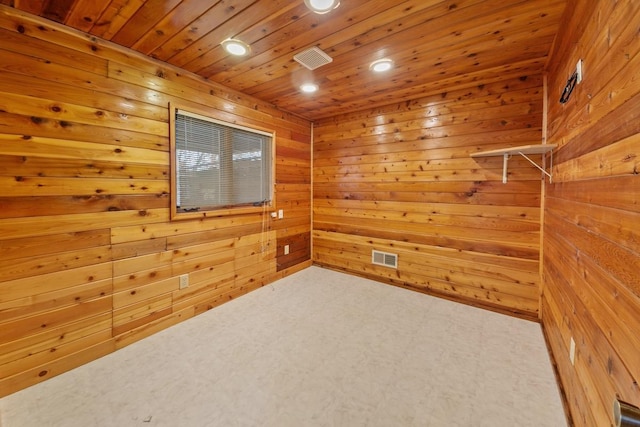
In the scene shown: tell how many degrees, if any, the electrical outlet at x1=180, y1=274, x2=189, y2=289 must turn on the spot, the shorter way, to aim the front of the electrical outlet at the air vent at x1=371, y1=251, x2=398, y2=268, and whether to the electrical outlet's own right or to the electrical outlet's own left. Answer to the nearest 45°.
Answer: approximately 45° to the electrical outlet's own left

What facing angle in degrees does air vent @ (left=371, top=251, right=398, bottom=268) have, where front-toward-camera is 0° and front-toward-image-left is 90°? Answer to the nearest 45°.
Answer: approximately 45°

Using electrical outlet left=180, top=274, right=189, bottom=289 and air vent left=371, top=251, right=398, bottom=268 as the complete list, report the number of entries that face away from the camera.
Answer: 0

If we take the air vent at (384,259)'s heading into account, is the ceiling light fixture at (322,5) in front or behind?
in front

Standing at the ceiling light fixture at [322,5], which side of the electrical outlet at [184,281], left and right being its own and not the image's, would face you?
front

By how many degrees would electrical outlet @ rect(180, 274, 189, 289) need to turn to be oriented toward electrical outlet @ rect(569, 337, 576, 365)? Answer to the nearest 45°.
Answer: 0° — it already faces it
